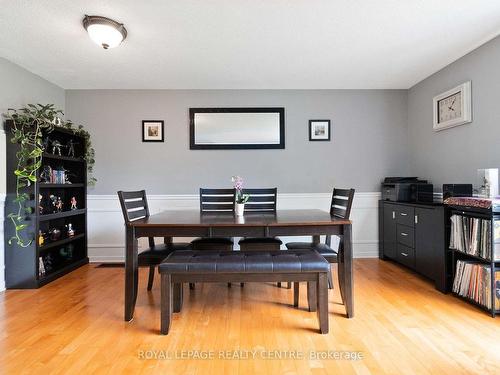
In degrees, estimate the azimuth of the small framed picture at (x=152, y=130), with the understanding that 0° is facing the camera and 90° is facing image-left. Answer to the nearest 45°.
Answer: approximately 0°

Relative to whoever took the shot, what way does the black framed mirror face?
facing the viewer

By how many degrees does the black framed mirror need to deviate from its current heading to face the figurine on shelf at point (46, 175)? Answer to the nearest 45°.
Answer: approximately 90° to its right

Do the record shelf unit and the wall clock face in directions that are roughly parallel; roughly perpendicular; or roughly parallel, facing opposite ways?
roughly parallel

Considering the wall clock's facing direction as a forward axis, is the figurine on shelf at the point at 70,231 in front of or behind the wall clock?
in front

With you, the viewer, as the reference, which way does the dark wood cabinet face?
facing the viewer and to the left of the viewer

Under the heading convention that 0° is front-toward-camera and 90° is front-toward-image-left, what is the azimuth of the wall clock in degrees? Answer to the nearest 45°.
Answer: approximately 45°

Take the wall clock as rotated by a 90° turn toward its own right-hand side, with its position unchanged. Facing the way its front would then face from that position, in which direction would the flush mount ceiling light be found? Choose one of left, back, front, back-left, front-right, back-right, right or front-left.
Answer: left

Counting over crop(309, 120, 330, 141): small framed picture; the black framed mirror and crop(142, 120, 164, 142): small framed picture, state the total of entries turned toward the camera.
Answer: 3

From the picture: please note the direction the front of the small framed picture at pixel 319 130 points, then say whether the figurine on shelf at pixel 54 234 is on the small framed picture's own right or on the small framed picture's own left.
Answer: on the small framed picture's own right

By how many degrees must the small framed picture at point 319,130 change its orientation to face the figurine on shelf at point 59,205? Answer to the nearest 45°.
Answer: approximately 45° to its right

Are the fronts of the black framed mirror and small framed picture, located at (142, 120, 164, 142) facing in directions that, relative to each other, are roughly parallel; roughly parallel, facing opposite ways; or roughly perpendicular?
roughly parallel

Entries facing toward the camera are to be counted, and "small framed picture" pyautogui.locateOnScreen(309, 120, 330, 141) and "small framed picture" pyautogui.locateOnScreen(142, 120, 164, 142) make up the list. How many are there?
2

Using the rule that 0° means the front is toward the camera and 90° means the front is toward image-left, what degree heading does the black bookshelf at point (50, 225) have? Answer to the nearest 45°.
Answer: approximately 315°

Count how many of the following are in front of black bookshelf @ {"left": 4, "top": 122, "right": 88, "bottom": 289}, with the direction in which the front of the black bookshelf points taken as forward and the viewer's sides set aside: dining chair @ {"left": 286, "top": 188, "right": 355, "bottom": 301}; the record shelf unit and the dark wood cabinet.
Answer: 3

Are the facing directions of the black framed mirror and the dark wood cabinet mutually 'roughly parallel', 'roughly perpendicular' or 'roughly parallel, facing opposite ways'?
roughly perpendicular
